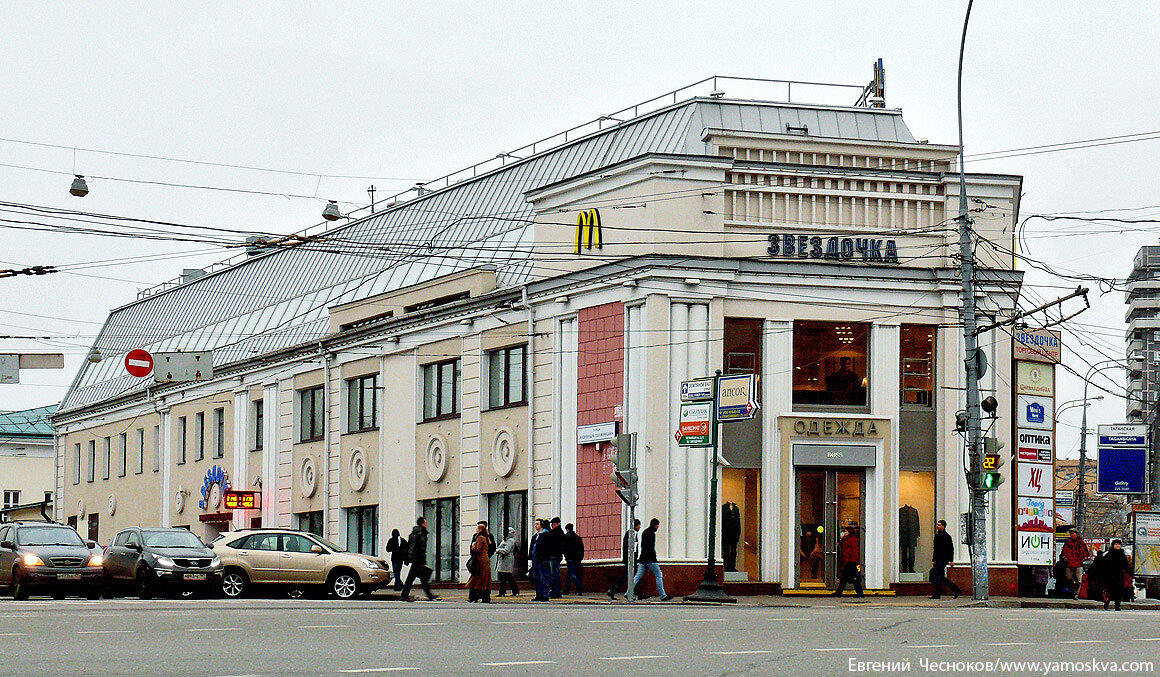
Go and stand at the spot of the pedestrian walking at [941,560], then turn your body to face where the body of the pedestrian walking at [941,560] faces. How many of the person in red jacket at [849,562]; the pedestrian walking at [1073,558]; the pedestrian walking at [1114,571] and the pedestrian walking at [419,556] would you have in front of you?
2

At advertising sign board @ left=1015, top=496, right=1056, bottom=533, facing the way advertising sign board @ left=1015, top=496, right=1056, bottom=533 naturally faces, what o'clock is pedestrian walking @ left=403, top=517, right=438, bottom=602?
The pedestrian walking is roughly at 2 o'clock from the advertising sign board.

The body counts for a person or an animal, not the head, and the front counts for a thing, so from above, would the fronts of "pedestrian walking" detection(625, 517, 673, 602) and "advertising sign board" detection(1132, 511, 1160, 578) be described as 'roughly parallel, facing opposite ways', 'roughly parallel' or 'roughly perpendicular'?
roughly perpendicular

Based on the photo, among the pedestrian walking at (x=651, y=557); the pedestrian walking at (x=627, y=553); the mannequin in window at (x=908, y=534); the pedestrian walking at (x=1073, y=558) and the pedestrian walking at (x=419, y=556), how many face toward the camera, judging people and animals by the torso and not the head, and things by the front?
2
